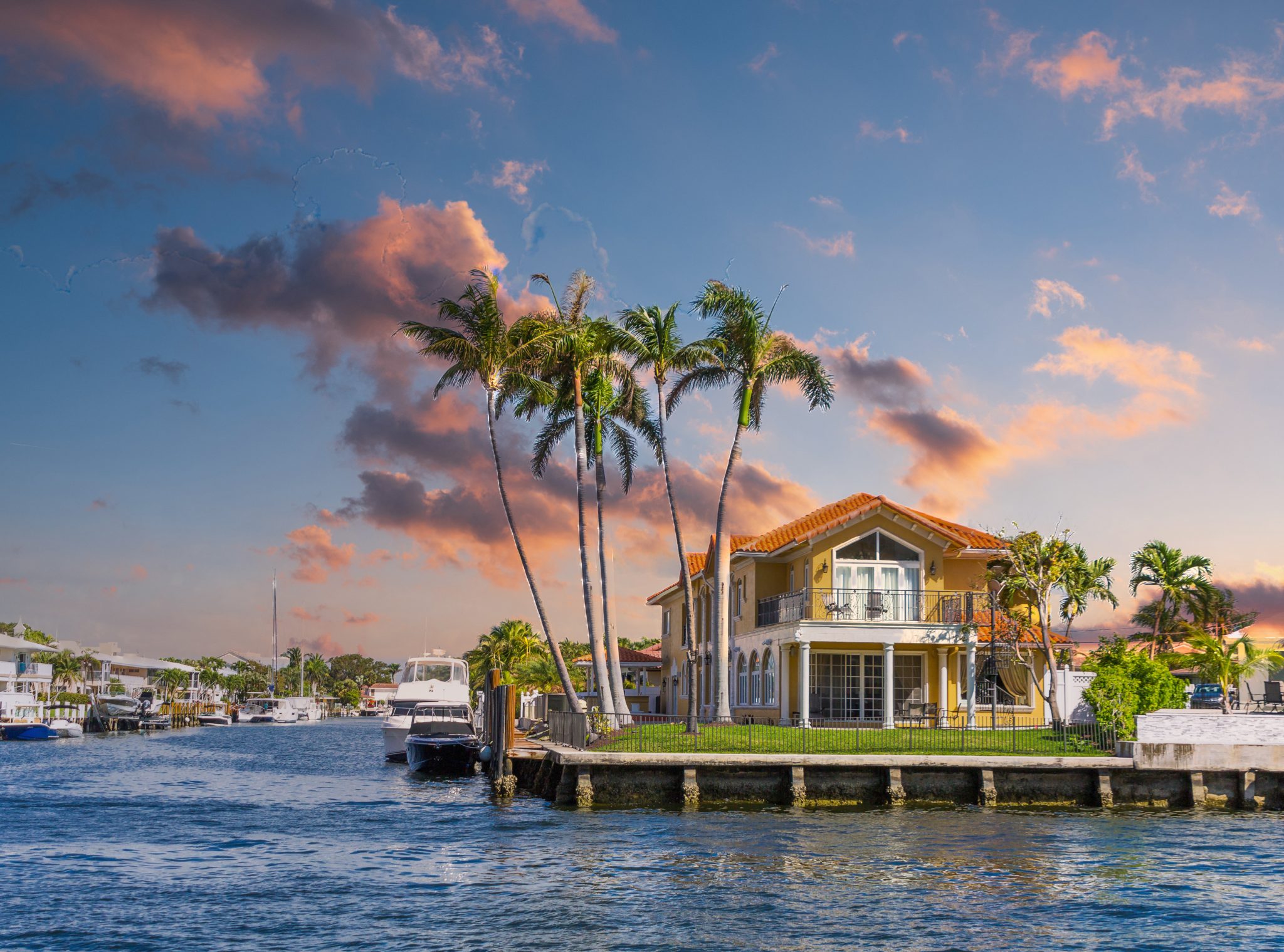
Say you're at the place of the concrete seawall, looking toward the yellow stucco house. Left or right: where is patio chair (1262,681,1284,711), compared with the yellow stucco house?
right

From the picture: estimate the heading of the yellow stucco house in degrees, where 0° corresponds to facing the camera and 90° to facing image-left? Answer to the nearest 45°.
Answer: approximately 0°

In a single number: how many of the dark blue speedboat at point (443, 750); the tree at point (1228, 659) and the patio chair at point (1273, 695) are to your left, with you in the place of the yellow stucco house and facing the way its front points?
2

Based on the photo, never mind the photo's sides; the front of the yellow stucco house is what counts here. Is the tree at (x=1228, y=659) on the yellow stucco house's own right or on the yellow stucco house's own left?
on the yellow stucco house's own left

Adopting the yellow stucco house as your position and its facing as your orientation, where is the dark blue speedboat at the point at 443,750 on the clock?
The dark blue speedboat is roughly at 3 o'clock from the yellow stucco house.
